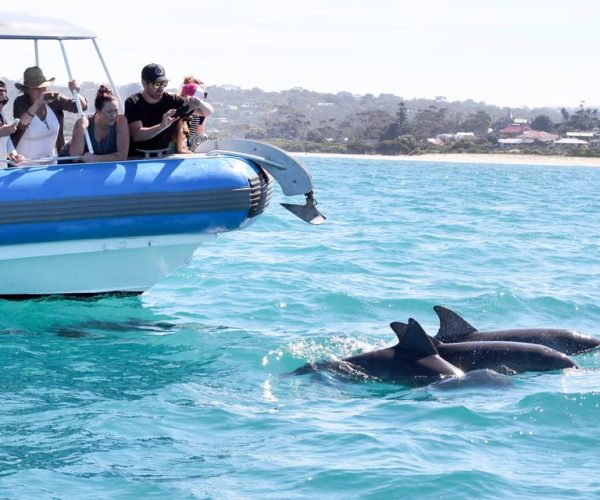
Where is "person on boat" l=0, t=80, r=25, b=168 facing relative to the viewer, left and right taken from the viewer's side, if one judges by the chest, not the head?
facing the viewer and to the right of the viewer

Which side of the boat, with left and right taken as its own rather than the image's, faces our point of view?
right

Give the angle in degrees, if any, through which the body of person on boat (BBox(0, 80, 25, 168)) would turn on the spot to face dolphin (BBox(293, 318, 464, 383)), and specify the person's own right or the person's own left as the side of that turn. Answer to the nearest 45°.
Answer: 0° — they already face it

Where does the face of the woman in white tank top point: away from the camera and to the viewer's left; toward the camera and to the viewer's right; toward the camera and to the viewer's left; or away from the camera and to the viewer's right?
toward the camera and to the viewer's right

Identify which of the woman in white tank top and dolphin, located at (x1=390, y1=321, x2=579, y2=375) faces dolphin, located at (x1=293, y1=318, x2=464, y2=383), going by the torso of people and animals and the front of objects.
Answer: the woman in white tank top

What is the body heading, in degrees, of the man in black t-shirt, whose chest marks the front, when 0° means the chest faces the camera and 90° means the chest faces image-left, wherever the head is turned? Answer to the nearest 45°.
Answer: approximately 315°
